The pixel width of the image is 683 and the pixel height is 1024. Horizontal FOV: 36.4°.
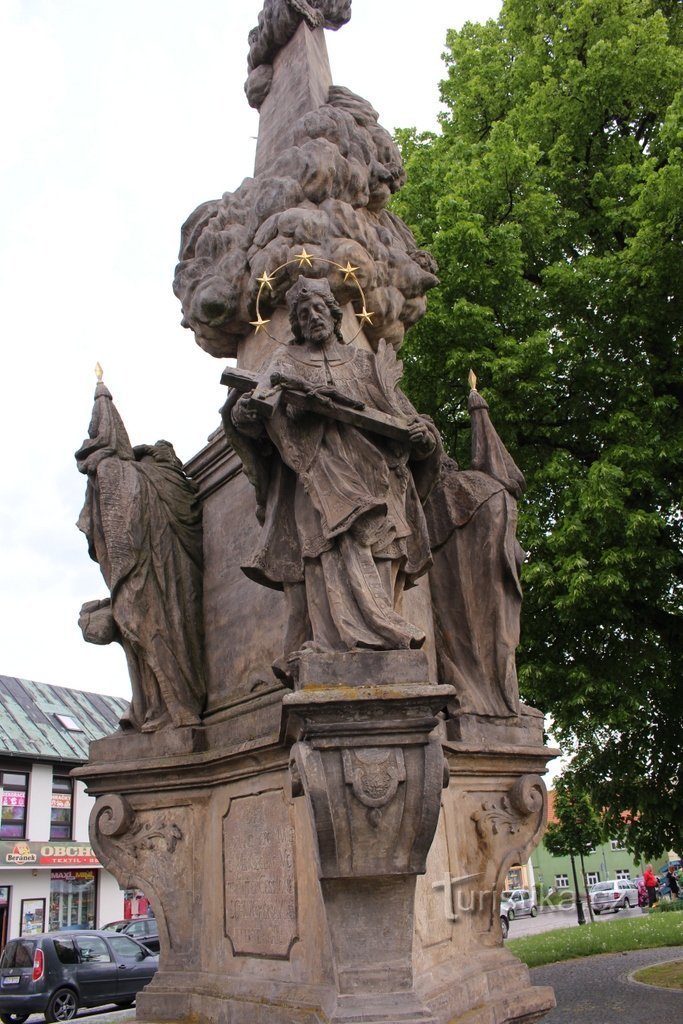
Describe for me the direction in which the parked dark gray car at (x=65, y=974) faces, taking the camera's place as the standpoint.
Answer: facing away from the viewer and to the right of the viewer

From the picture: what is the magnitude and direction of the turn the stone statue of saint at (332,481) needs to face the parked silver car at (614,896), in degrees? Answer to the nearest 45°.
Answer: approximately 180°

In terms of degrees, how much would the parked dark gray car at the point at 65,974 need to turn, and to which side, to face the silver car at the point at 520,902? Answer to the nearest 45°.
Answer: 0° — it already faces it

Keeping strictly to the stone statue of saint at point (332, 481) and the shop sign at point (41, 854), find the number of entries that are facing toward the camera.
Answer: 2

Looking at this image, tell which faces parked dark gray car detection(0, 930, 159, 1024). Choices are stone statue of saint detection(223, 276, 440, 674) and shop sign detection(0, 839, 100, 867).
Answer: the shop sign

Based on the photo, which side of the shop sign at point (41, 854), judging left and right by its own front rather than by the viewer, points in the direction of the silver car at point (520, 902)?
left

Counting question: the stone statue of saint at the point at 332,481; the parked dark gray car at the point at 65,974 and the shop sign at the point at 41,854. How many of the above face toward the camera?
2

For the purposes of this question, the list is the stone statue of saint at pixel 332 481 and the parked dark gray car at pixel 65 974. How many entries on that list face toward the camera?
1
